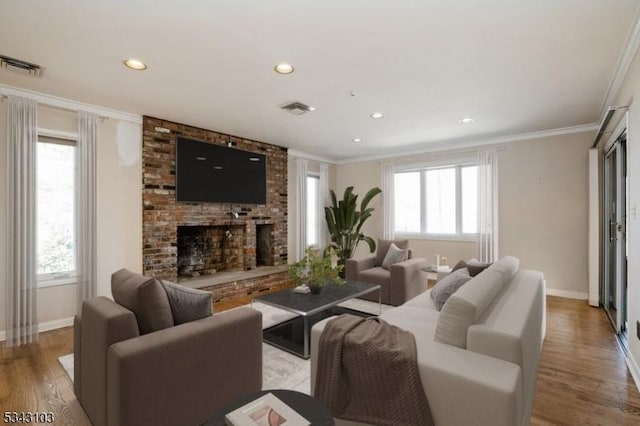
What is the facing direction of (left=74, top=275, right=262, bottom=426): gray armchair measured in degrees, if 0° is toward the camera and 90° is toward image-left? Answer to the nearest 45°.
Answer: approximately 225°

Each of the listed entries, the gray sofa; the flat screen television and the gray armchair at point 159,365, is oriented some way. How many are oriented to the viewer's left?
1

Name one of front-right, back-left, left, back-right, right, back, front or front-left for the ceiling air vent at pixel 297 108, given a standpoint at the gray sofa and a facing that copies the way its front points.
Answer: front-right

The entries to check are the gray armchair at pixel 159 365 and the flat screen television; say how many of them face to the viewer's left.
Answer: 0

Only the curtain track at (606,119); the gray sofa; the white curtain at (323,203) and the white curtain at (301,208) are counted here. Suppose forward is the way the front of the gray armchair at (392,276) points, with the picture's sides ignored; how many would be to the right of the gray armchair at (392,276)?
2

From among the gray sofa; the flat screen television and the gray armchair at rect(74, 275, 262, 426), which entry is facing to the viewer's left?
the gray sofa

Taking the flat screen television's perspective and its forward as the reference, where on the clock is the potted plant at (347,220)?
The potted plant is roughly at 10 o'clock from the flat screen television.

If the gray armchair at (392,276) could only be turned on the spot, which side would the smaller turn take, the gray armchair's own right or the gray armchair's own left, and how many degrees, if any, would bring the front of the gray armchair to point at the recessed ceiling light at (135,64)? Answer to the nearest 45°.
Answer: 0° — it already faces it

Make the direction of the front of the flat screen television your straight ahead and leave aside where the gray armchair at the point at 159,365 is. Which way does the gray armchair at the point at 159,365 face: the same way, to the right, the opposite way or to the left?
to the left

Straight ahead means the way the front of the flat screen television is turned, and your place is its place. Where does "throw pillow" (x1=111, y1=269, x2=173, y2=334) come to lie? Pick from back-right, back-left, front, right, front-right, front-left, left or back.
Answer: front-right

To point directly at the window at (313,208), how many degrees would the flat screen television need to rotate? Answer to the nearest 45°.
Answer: approximately 90° to its left

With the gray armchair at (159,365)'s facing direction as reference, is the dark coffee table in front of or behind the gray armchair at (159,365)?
in front

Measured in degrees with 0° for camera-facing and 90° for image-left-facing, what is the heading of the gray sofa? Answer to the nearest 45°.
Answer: approximately 90°

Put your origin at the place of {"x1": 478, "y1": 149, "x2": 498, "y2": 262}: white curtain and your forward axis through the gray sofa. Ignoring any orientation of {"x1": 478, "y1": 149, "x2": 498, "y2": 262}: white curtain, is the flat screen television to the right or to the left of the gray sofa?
right

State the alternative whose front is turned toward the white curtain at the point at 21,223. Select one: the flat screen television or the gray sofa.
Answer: the gray sofa

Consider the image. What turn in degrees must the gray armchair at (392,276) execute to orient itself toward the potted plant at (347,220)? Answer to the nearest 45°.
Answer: approximately 90° to its right

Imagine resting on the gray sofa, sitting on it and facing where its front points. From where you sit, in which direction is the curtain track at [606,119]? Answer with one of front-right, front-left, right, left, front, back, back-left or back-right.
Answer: back-right
